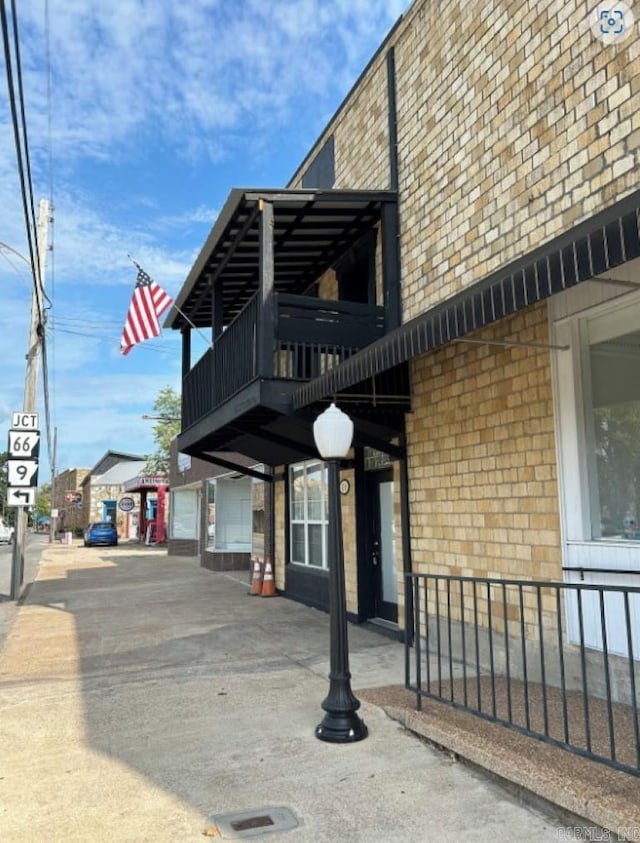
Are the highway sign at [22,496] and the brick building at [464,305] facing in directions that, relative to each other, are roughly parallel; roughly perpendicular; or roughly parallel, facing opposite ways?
roughly perpendicular

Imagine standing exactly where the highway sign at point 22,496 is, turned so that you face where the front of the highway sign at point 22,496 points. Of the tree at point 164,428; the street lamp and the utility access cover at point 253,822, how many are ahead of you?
2
